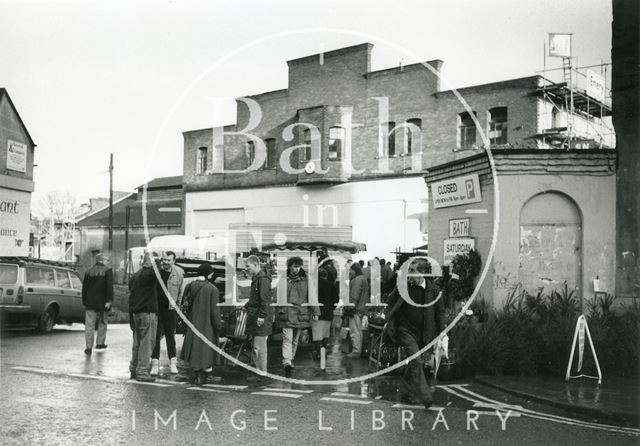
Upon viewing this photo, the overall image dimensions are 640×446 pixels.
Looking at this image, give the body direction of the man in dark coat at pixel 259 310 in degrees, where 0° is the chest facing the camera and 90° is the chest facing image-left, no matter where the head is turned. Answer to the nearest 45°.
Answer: approximately 90°

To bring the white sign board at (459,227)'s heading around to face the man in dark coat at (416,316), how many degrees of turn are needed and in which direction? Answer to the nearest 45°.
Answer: approximately 45° to its left

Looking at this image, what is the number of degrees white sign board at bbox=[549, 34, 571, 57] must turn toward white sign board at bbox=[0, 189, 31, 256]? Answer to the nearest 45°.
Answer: approximately 45° to its right

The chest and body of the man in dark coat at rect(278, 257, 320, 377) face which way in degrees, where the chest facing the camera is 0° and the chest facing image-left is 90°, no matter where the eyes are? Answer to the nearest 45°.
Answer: approximately 0°

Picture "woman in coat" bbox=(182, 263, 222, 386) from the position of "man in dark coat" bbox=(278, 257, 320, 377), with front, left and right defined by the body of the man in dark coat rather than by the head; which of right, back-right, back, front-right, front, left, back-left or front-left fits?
front-right

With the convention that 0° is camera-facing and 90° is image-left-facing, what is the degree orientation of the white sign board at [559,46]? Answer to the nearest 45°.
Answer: approximately 0°

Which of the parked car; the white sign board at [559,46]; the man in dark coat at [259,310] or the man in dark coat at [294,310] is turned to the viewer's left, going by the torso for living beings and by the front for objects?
the man in dark coat at [259,310]

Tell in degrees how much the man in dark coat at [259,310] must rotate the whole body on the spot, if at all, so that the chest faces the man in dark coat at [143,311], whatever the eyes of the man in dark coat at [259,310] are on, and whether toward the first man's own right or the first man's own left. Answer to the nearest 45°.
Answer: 0° — they already face them

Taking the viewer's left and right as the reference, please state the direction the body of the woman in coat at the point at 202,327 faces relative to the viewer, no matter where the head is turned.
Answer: facing away from the viewer and to the right of the viewer

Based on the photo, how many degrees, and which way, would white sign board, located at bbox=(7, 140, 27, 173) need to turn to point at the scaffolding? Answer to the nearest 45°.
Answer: approximately 45° to its left

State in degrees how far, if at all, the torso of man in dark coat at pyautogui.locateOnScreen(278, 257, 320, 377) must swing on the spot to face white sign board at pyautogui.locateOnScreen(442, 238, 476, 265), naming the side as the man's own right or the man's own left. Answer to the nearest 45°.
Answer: approximately 135° to the man's own left

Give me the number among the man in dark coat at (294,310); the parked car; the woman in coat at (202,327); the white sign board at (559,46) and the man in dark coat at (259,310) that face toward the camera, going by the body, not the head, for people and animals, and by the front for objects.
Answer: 2
